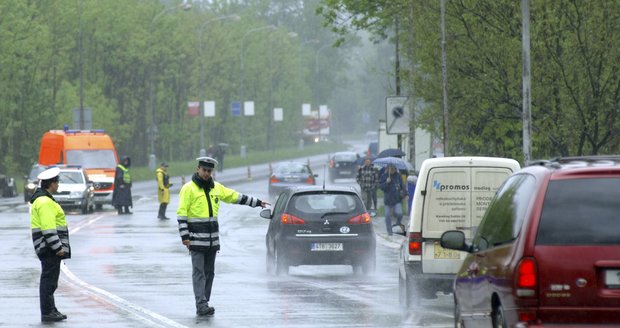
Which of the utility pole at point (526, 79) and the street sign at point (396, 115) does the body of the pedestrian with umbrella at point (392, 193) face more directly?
the utility pole

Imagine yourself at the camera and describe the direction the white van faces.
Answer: facing away from the viewer

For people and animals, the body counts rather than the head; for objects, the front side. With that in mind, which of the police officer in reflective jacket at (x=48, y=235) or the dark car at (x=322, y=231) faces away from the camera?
the dark car

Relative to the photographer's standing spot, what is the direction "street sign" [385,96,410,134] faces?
facing the viewer

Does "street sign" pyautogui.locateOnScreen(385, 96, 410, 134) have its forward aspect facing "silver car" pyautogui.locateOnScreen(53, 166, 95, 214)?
no

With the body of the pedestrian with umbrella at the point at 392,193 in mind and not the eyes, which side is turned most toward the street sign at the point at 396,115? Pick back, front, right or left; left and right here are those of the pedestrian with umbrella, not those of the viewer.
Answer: back

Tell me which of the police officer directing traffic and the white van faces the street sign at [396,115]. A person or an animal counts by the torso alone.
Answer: the white van

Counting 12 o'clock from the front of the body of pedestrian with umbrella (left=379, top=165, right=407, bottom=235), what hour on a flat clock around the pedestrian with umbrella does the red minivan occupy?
The red minivan is roughly at 12 o'clock from the pedestrian with umbrella.

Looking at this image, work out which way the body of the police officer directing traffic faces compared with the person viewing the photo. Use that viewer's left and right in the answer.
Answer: facing the viewer and to the right of the viewer

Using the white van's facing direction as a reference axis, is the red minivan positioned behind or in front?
behind

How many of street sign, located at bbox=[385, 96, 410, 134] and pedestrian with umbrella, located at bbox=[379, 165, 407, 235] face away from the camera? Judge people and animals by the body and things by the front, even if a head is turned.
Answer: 0

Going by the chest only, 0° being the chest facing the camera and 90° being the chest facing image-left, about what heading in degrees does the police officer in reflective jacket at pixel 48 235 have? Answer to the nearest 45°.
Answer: approximately 270°

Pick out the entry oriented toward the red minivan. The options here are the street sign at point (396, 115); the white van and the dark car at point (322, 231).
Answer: the street sign

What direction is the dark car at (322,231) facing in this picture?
away from the camera

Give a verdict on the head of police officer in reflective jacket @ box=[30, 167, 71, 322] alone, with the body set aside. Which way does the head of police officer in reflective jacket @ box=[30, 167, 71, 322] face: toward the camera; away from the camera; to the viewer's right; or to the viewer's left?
to the viewer's right

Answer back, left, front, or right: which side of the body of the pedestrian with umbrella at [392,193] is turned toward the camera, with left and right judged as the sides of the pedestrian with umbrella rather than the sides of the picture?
front

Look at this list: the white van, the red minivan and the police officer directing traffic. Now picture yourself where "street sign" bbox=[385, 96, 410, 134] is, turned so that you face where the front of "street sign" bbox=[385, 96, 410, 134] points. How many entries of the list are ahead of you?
3

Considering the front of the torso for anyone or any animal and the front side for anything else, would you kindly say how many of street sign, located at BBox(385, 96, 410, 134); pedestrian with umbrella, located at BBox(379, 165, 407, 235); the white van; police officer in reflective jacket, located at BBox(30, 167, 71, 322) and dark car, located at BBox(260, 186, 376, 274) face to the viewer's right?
1
